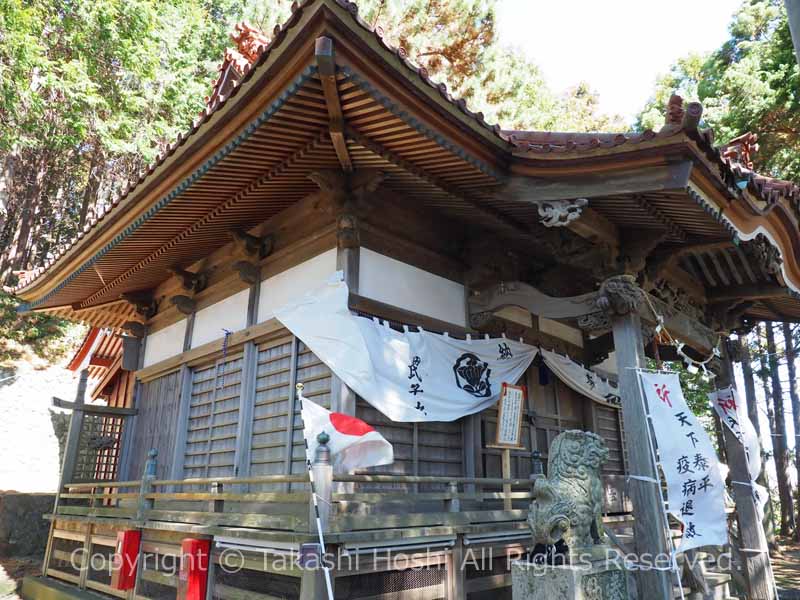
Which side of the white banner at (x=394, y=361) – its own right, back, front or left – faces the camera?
front

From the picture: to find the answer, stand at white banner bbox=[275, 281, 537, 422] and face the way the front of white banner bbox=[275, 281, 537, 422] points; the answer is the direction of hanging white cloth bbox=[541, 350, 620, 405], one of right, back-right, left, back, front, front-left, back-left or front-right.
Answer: back-left

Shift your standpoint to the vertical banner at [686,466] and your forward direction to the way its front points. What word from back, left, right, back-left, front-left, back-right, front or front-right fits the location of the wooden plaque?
right

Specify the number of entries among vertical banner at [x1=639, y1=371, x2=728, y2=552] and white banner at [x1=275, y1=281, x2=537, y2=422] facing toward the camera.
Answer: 2

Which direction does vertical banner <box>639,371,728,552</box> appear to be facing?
toward the camera

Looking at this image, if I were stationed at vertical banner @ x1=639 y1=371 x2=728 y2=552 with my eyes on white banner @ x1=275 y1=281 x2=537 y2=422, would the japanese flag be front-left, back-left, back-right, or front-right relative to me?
front-left

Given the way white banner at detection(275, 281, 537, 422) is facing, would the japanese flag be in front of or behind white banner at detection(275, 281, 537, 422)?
in front

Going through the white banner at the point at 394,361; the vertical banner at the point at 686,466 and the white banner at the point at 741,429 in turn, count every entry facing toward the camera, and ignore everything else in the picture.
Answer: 3

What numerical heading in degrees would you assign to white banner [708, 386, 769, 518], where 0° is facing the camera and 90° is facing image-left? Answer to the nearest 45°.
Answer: approximately 0°

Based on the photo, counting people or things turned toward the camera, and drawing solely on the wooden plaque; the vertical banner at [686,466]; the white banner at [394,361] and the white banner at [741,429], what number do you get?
4

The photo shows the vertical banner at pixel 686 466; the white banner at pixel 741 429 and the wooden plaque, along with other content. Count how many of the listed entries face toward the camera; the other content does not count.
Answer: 3

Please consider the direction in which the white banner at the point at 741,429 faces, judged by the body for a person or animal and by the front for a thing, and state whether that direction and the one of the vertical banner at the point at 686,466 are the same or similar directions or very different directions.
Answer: same or similar directions

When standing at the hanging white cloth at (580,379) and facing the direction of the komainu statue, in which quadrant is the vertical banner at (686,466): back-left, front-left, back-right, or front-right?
front-left

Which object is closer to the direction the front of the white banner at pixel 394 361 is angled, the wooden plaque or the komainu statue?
the komainu statue

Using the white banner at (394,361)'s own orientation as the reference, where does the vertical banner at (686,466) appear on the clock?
The vertical banner is roughly at 9 o'clock from the white banner.

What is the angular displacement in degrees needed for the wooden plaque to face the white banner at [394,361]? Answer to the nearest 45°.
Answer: approximately 45° to its right
